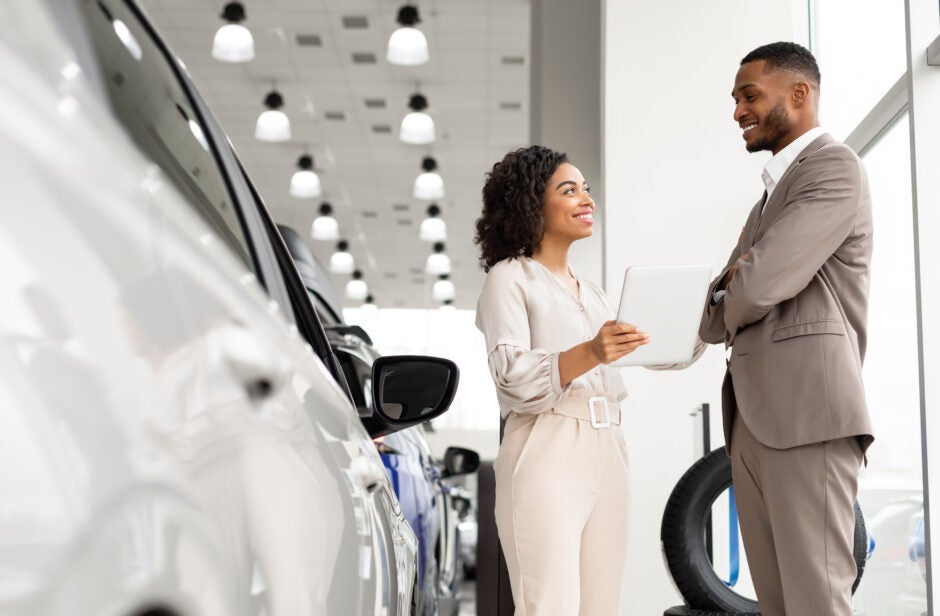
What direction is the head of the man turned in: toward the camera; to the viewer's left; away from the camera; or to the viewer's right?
to the viewer's left

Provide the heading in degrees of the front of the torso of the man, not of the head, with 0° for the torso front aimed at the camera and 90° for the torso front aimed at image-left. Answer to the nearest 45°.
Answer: approximately 90°

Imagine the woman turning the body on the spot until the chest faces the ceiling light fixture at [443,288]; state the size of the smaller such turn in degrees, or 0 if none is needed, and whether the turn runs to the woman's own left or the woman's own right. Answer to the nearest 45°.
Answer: approximately 135° to the woman's own left

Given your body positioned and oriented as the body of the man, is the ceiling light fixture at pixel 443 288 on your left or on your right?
on your right

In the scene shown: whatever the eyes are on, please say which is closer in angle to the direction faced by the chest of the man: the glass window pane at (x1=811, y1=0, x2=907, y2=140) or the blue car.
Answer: the blue car

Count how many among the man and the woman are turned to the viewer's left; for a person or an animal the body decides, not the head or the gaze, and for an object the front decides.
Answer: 1

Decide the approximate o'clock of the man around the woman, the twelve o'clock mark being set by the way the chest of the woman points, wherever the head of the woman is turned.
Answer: The man is roughly at 11 o'clock from the woman.

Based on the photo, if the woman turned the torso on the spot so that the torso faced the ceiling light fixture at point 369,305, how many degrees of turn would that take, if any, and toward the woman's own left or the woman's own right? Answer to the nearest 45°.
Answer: approximately 135° to the woman's own left

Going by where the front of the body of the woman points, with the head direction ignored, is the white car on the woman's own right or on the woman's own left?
on the woman's own right

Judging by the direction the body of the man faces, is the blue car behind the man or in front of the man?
in front

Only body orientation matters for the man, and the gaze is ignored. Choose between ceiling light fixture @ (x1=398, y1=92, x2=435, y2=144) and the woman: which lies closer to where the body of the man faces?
the woman

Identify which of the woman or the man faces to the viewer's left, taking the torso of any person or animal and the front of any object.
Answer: the man
